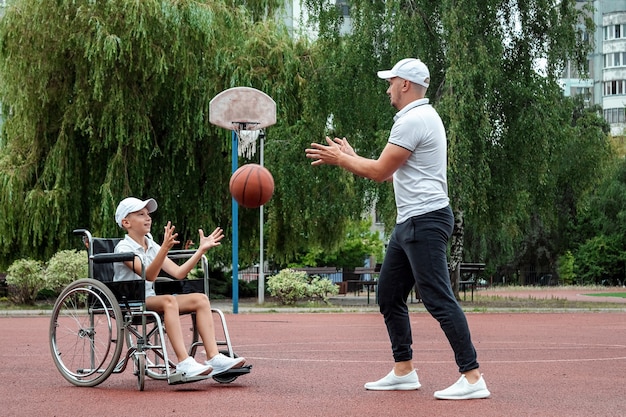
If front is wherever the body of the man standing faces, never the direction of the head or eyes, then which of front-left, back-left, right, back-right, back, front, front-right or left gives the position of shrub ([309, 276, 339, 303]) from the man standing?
right

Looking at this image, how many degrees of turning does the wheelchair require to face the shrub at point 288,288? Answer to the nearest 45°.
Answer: approximately 135° to its left

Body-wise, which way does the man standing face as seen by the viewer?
to the viewer's left

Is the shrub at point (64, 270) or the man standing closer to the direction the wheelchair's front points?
the man standing

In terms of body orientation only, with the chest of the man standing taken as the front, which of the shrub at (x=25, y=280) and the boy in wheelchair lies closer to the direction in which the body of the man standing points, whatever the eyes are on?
the boy in wheelchair

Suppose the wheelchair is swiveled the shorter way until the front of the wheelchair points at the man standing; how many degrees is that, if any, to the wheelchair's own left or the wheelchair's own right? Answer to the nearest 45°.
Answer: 0° — it already faces them

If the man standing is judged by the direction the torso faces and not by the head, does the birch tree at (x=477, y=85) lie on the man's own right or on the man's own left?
on the man's own right

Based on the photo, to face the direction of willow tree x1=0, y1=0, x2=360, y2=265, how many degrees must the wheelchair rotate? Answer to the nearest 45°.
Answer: approximately 135° to its left

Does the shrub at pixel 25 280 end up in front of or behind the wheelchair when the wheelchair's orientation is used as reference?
behind

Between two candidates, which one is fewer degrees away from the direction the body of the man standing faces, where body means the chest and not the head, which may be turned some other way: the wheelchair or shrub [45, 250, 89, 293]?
the wheelchair

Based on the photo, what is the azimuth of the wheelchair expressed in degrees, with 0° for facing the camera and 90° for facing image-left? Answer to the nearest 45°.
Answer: approximately 315°

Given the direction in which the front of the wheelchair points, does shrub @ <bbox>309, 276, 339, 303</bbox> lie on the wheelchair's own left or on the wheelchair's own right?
on the wheelchair's own left

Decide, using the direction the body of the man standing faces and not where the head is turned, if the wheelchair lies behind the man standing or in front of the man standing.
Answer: in front

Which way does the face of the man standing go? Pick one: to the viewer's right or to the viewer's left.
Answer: to the viewer's left

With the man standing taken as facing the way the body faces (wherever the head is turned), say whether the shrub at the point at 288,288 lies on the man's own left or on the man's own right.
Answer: on the man's own right

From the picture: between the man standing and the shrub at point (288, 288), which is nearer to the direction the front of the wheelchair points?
the man standing

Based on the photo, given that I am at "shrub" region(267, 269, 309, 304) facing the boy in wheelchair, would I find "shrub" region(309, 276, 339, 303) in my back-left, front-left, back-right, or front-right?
back-left
